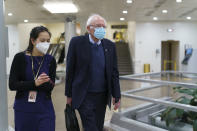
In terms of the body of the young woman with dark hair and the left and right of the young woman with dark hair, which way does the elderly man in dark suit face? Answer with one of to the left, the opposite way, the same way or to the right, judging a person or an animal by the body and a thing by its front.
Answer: the same way

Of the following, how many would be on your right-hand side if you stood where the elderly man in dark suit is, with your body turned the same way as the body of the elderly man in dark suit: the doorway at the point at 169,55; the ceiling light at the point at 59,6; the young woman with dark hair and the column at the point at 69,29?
1

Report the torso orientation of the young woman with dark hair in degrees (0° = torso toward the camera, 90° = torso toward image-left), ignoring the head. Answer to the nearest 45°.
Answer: approximately 315°

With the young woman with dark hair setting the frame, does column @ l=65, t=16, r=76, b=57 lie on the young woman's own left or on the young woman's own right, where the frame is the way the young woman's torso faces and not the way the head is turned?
on the young woman's own left

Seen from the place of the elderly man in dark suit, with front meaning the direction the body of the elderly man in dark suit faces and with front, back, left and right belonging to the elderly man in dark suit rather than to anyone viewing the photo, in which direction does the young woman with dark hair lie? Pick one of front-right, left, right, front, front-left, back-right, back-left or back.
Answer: right

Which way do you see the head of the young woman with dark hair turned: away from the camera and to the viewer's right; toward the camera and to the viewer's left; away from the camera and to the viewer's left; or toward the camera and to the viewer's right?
toward the camera and to the viewer's right

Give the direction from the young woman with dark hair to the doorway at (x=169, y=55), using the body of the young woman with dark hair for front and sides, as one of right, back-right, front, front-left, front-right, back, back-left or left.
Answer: left

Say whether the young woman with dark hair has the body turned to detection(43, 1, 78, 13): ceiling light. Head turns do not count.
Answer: no

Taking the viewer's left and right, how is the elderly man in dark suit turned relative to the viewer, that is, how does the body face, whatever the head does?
facing the viewer and to the right of the viewer

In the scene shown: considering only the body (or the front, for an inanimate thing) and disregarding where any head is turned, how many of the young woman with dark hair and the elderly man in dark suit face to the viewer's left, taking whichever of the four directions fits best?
0

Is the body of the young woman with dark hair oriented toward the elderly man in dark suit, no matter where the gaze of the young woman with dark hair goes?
no

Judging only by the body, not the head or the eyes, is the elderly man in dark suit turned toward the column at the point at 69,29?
no

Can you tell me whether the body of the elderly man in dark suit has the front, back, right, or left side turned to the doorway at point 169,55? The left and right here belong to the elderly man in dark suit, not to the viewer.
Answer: back
